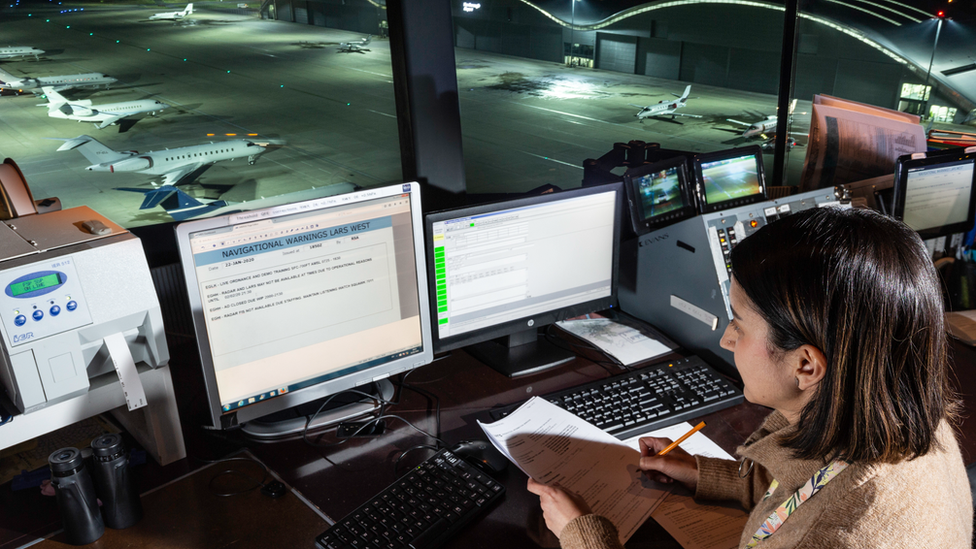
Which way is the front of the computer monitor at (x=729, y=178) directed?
toward the camera

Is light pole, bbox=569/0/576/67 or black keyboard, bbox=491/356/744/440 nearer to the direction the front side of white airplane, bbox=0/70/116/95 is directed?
the light pole

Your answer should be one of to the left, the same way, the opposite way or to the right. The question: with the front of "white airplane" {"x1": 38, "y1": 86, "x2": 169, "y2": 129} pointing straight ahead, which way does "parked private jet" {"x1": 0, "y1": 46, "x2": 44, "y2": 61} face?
the same way

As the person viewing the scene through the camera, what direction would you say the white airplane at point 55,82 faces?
facing to the right of the viewer

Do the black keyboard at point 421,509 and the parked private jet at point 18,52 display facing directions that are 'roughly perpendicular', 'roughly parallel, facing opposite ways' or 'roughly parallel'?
roughly perpendicular

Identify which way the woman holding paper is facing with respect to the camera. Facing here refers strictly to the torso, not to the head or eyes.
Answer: to the viewer's left

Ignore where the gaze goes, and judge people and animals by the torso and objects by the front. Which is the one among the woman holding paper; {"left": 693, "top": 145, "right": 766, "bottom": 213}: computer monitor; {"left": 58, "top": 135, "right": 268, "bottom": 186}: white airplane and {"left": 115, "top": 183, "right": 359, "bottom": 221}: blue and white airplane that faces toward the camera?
the computer monitor

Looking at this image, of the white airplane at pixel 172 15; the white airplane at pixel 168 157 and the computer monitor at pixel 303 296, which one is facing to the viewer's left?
the white airplane at pixel 172 15

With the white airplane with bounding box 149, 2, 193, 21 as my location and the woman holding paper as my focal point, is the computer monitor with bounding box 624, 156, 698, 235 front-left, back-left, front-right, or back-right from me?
front-left

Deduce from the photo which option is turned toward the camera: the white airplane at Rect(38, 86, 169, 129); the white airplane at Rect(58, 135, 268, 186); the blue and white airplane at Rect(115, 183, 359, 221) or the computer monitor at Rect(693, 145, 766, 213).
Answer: the computer monitor

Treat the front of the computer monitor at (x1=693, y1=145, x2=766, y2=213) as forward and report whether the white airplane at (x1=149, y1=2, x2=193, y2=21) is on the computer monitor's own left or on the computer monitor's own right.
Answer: on the computer monitor's own right

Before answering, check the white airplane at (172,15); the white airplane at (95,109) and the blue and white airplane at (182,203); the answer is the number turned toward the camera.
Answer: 0

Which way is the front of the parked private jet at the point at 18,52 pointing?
to the viewer's right

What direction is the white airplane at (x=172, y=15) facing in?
to the viewer's left
